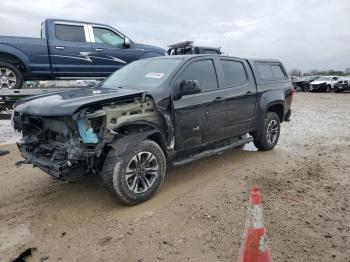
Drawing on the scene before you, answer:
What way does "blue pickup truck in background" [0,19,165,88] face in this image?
to the viewer's right

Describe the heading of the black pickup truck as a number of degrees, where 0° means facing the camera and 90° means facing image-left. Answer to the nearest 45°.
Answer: approximately 45°

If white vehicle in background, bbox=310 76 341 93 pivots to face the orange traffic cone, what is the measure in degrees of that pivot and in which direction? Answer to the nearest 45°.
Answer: approximately 45° to its left

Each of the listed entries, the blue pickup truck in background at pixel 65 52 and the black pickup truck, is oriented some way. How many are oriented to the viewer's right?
1

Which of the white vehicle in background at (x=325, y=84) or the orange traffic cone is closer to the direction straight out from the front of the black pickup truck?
the orange traffic cone

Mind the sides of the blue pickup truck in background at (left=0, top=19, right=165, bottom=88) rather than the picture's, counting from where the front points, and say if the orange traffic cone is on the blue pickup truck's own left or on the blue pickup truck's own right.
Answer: on the blue pickup truck's own right

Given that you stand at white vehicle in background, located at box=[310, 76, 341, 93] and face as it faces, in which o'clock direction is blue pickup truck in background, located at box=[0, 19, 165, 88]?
The blue pickup truck in background is roughly at 11 o'clock from the white vehicle in background.

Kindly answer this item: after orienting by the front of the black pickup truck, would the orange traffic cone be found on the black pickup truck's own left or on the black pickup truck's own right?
on the black pickup truck's own left

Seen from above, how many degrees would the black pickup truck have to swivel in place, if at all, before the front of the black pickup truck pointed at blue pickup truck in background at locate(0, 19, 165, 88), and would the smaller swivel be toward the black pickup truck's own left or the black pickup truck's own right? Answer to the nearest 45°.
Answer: approximately 90° to the black pickup truck's own right

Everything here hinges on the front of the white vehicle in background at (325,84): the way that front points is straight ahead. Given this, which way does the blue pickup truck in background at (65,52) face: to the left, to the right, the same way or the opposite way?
the opposite way
